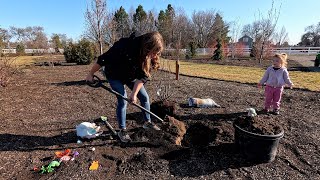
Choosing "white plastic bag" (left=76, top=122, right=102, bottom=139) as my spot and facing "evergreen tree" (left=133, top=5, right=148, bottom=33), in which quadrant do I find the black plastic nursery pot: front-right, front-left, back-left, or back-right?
back-right

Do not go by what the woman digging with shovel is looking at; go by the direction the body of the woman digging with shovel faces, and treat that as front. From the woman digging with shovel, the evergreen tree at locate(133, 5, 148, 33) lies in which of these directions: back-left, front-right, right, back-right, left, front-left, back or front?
back-left

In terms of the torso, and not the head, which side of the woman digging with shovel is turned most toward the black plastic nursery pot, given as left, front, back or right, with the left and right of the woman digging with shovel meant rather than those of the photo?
front

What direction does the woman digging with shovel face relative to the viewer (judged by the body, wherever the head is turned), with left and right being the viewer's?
facing the viewer and to the right of the viewer

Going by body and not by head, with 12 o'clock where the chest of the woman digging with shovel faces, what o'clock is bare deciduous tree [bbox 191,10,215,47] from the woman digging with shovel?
The bare deciduous tree is roughly at 8 o'clock from the woman digging with shovel.

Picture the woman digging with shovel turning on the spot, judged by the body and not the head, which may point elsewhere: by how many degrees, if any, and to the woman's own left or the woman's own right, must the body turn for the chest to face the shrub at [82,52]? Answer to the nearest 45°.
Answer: approximately 135° to the woman's own left

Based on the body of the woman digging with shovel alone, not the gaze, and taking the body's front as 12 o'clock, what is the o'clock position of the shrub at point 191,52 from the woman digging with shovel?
The shrub is roughly at 8 o'clock from the woman digging with shovel.
